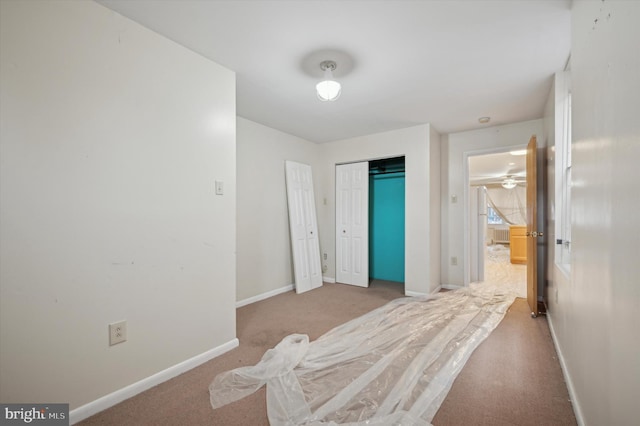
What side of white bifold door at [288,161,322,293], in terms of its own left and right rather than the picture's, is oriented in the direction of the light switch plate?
right

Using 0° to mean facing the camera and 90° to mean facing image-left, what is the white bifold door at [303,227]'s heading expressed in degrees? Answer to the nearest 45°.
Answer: approximately 315°

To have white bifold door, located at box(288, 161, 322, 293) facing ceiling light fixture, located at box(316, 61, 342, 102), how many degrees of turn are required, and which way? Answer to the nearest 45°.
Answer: approximately 45° to its right

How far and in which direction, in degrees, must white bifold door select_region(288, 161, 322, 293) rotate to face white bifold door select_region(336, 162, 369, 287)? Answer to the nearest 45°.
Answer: approximately 45° to its left

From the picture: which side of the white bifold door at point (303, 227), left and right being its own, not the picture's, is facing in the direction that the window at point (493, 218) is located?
left

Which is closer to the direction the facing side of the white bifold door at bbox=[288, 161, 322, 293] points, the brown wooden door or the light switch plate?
the brown wooden door
